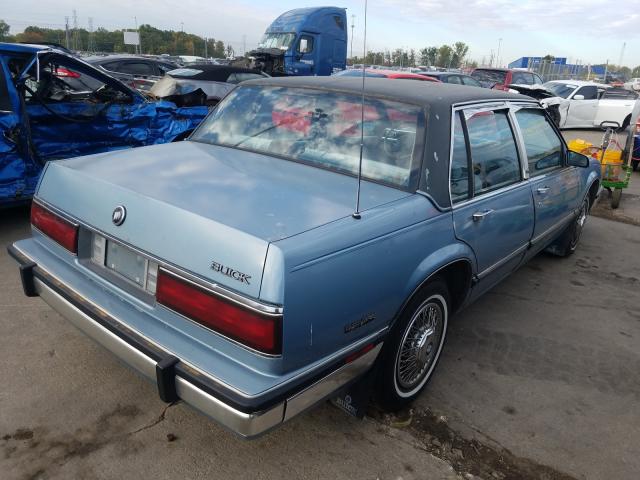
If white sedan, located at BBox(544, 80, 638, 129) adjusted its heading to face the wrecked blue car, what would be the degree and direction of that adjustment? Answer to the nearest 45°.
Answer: approximately 45° to its left

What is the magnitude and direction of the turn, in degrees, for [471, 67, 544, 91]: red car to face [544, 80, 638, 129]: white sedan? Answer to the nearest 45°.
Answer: approximately 135° to its left

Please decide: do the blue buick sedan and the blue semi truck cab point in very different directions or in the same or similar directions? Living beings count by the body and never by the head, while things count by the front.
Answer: very different directions
